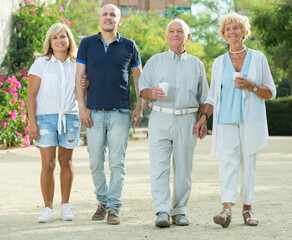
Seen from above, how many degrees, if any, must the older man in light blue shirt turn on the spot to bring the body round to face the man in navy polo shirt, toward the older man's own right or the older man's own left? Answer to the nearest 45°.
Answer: approximately 90° to the older man's own right

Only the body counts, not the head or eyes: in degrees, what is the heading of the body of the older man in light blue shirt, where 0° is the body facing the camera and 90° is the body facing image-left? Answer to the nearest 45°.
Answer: approximately 0°

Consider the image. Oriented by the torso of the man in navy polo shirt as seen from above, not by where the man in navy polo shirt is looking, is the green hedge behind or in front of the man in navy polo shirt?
behind

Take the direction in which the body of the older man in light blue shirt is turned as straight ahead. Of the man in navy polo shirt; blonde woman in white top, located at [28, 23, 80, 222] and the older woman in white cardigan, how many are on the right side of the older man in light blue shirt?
2

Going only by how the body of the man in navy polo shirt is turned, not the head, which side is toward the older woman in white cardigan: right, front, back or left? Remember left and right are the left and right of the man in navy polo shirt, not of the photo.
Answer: left

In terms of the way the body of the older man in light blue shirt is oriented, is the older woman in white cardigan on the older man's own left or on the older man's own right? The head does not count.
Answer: on the older man's own left

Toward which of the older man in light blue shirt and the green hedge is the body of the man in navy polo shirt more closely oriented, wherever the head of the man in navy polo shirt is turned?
the older man in light blue shirt

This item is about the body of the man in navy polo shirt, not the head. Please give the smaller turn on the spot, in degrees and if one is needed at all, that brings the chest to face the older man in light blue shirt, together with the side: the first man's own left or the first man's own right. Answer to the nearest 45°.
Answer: approximately 90° to the first man's own left

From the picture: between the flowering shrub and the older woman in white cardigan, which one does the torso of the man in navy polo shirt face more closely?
the older woman in white cardigan

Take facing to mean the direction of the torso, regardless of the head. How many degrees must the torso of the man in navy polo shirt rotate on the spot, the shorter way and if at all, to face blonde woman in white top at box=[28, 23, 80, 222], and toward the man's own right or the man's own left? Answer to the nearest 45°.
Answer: approximately 90° to the man's own right

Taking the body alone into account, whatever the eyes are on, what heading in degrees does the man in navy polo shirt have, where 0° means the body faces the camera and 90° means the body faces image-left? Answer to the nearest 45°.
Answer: approximately 0°
